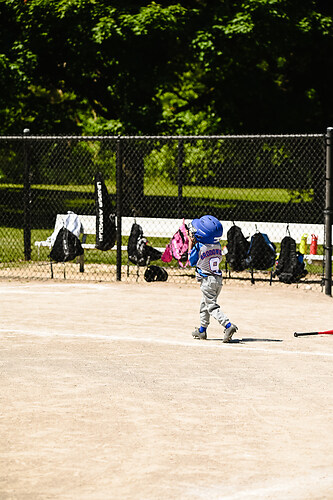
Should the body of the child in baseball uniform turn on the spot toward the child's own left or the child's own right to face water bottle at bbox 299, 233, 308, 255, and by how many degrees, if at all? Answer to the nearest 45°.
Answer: approximately 45° to the child's own right

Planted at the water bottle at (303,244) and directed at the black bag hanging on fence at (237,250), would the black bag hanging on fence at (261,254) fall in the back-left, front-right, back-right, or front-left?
front-left

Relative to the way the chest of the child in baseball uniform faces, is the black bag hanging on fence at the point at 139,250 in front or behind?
in front

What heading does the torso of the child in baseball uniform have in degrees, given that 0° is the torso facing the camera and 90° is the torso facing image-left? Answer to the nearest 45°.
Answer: approximately 135°

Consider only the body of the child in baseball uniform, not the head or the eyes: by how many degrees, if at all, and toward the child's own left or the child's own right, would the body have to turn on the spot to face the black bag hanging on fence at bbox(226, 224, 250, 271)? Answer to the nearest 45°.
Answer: approximately 45° to the child's own right

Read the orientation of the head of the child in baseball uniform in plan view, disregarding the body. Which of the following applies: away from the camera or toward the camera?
away from the camera

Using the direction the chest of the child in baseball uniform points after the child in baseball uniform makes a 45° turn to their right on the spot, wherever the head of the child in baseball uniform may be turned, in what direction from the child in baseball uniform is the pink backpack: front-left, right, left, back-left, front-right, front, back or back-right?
front

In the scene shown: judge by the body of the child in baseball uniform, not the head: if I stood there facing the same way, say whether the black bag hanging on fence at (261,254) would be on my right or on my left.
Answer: on my right

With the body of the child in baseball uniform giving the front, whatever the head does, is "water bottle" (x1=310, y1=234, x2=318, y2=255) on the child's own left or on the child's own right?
on the child's own right

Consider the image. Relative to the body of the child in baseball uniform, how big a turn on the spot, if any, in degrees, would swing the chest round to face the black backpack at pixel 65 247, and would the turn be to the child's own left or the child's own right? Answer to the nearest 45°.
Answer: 0° — they already face it

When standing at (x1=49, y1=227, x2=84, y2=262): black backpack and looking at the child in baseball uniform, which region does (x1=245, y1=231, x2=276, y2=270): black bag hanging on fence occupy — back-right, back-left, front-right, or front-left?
front-left
